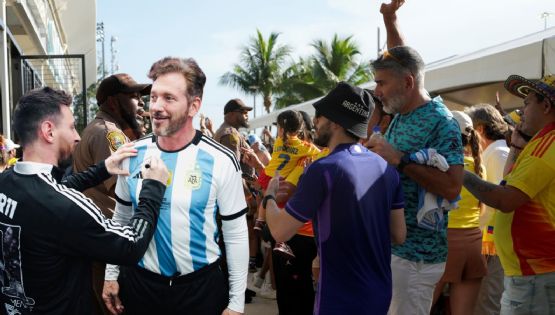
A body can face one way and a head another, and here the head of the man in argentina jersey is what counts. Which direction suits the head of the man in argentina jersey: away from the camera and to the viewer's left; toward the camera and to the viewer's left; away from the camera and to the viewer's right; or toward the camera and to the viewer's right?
toward the camera and to the viewer's left

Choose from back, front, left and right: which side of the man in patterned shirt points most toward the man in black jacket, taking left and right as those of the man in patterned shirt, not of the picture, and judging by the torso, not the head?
front

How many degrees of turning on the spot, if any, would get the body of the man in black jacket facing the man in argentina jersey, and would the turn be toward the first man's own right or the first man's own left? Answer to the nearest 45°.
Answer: approximately 45° to the first man's own right

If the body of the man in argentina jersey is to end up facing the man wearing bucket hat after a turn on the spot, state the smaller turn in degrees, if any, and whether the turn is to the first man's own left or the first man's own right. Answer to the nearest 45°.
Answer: approximately 135° to the first man's own left

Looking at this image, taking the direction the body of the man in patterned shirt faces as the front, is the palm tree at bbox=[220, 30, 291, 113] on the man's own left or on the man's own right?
on the man's own right

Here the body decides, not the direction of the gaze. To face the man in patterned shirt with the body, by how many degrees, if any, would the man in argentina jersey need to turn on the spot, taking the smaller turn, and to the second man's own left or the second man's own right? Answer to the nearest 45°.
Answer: approximately 135° to the second man's own left

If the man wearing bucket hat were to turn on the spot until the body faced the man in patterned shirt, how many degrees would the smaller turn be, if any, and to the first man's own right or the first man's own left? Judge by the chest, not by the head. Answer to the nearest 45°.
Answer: approximately 90° to the first man's own right

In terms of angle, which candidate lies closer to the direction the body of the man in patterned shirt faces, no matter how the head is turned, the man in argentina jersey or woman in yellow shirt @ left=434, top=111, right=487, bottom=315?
the man in argentina jersey

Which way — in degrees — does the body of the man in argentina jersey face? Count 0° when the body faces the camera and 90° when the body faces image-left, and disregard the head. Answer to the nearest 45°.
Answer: approximately 45°

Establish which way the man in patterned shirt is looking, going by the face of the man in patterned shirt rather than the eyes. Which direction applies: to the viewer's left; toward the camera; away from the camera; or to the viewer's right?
to the viewer's left

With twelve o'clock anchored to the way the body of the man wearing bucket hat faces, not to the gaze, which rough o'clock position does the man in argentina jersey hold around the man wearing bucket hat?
The man in argentina jersey is roughly at 10 o'clock from the man wearing bucket hat.

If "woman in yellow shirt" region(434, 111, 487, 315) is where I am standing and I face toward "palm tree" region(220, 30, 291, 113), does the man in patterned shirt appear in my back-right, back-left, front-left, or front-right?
back-left

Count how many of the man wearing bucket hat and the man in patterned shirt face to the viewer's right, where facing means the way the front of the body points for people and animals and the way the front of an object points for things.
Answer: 0

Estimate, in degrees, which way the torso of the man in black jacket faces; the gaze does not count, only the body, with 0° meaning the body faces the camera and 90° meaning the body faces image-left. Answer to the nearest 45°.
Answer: approximately 225°

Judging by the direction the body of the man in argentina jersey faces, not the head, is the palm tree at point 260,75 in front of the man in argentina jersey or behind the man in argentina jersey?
behind

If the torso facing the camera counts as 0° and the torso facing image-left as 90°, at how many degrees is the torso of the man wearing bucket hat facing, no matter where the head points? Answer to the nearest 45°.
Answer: approximately 135°
